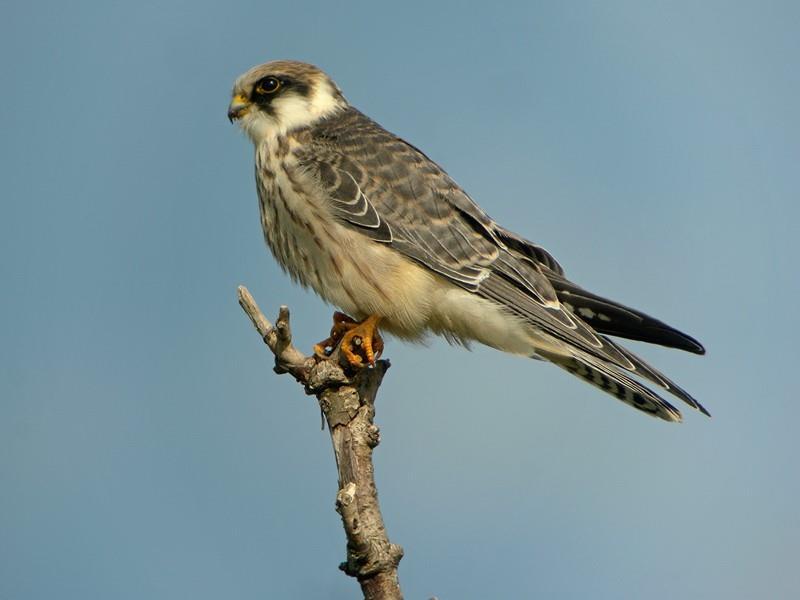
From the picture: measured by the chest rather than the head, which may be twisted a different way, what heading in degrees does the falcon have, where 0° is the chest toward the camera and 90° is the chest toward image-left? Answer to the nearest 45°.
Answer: approximately 90°
